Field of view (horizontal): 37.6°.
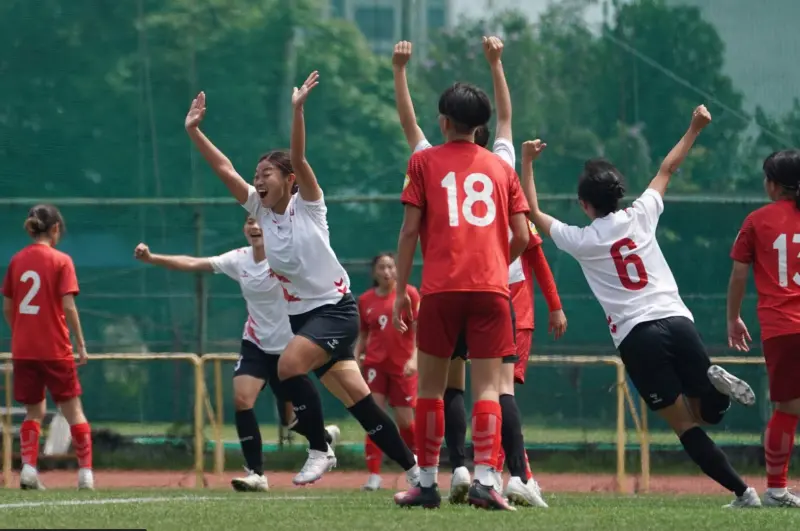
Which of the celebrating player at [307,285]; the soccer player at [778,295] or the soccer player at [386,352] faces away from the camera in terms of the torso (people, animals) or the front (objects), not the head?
the soccer player at [778,295]

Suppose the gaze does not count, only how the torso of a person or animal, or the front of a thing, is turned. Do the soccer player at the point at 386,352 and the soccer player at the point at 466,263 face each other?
yes

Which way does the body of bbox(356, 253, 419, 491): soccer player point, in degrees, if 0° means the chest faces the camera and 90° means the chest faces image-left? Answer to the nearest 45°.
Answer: approximately 0°

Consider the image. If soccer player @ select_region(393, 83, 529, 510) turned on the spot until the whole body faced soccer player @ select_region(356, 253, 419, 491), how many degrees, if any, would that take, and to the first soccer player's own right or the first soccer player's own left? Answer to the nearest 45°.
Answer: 0° — they already face them

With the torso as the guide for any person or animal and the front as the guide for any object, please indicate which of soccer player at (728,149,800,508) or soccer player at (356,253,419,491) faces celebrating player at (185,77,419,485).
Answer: soccer player at (356,253,419,491)

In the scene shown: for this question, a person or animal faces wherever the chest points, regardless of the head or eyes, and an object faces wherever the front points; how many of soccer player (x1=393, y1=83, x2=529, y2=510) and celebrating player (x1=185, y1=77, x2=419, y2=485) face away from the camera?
1

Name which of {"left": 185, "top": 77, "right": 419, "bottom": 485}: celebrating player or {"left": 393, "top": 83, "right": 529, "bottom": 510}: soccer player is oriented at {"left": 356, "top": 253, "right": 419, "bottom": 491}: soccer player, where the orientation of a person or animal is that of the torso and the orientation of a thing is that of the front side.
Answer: {"left": 393, "top": 83, "right": 529, "bottom": 510}: soccer player

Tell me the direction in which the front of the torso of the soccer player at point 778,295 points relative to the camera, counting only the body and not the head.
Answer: away from the camera

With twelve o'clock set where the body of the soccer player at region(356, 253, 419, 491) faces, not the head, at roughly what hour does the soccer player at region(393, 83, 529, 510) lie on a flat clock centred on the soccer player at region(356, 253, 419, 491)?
the soccer player at region(393, 83, 529, 510) is roughly at 12 o'clock from the soccer player at region(356, 253, 419, 491).

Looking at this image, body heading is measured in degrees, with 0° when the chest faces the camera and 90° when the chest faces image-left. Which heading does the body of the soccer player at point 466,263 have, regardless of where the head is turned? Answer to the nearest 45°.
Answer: approximately 180°

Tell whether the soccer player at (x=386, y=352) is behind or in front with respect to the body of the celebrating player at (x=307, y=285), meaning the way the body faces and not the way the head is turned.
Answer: behind

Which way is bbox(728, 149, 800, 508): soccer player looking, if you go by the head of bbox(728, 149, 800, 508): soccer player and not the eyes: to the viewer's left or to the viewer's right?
to the viewer's left
